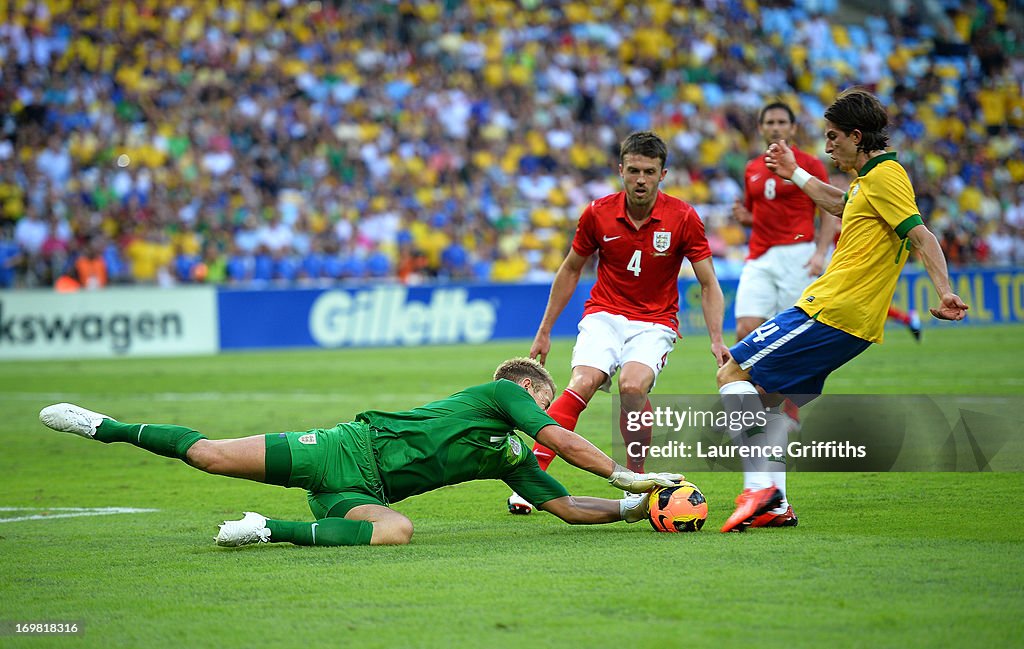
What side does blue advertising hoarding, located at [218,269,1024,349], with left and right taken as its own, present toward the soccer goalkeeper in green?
front

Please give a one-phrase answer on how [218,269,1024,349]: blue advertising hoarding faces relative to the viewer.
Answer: facing the viewer

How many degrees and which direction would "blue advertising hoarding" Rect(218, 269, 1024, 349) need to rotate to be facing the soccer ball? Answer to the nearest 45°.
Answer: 0° — it already faces it
